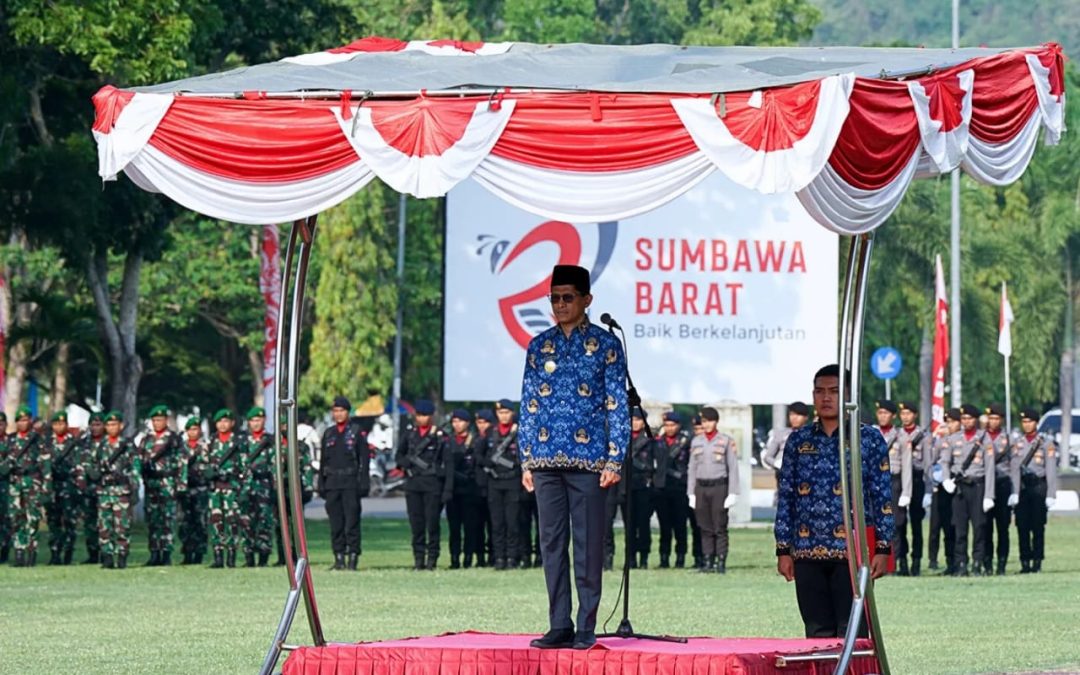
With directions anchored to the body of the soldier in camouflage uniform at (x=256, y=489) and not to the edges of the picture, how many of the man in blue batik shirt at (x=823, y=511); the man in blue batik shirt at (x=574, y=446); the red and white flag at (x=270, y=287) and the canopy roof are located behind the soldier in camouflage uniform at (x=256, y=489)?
1

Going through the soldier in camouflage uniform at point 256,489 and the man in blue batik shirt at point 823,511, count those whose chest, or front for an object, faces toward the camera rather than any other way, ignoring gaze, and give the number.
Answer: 2

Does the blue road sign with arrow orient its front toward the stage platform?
yes

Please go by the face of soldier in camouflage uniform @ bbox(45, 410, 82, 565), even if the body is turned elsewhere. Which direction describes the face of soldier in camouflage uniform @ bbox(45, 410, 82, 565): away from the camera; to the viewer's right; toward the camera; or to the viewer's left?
toward the camera

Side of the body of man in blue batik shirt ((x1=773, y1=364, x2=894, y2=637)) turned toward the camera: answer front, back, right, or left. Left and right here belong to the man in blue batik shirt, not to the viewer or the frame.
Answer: front

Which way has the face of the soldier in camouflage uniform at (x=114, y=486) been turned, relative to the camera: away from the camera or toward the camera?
toward the camera

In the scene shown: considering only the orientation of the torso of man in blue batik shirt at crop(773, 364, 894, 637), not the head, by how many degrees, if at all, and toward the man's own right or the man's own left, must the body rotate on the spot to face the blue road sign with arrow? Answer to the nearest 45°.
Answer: approximately 180°

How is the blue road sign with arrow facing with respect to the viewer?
toward the camera

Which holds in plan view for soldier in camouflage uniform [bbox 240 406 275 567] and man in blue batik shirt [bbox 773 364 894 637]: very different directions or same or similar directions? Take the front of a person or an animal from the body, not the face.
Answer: same or similar directions

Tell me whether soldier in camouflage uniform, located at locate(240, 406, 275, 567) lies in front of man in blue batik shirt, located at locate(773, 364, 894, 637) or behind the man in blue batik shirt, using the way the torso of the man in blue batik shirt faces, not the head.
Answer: behind

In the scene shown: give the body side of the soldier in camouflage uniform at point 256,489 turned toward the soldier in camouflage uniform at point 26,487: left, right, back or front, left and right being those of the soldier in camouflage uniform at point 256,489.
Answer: right

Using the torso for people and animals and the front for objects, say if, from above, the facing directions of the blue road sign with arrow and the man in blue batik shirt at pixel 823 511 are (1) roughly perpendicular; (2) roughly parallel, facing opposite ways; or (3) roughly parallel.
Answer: roughly parallel

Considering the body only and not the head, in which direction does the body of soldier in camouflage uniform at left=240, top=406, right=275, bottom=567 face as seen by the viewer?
toward the camera

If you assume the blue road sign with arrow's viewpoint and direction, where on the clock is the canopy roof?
The canopy roof is roughly at 12 o'clock from the blue road sign with arrow.

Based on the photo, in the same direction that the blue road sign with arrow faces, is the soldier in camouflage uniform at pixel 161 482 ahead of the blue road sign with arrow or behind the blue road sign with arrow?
ahead
